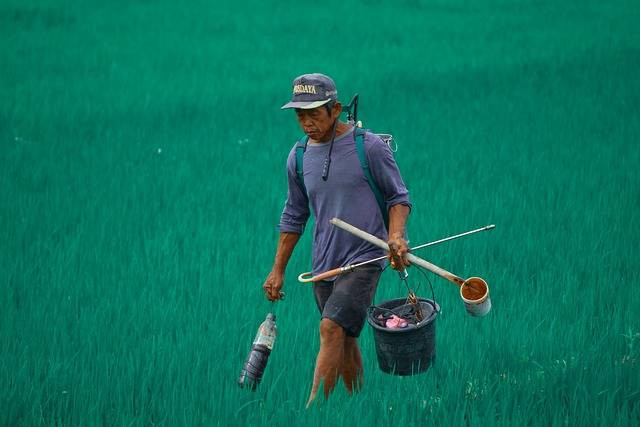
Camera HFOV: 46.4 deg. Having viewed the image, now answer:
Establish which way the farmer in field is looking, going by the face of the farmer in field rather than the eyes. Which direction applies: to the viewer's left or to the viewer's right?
to the viewer's left

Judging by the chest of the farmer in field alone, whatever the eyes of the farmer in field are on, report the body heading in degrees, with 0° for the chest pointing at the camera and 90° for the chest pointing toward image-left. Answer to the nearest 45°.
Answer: approximately 45°
